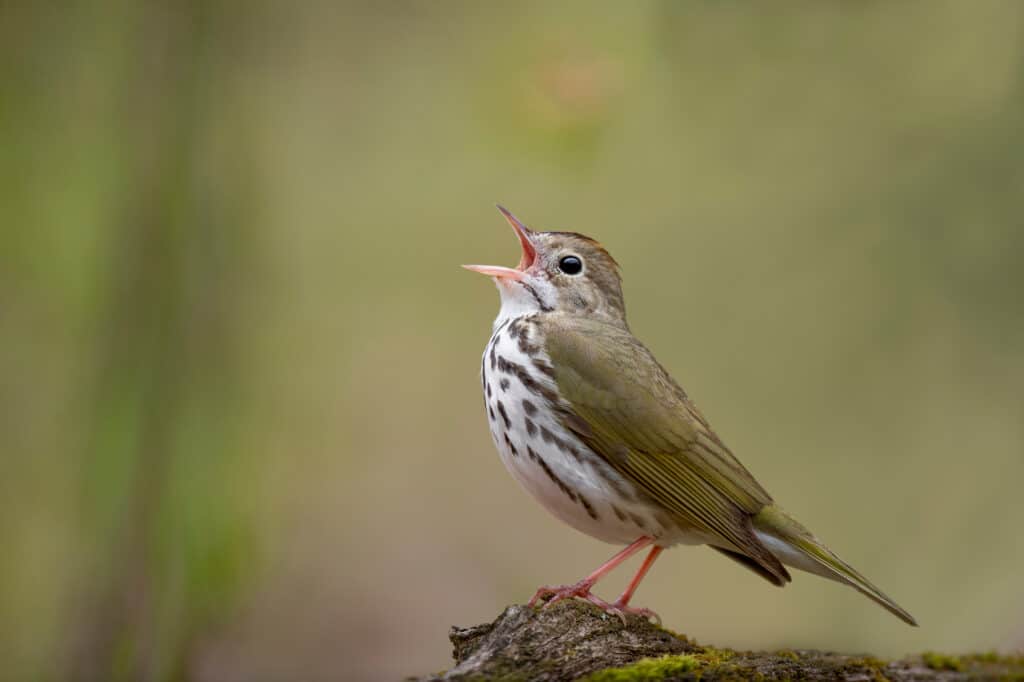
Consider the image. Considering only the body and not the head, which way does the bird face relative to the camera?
to the viewer's left
